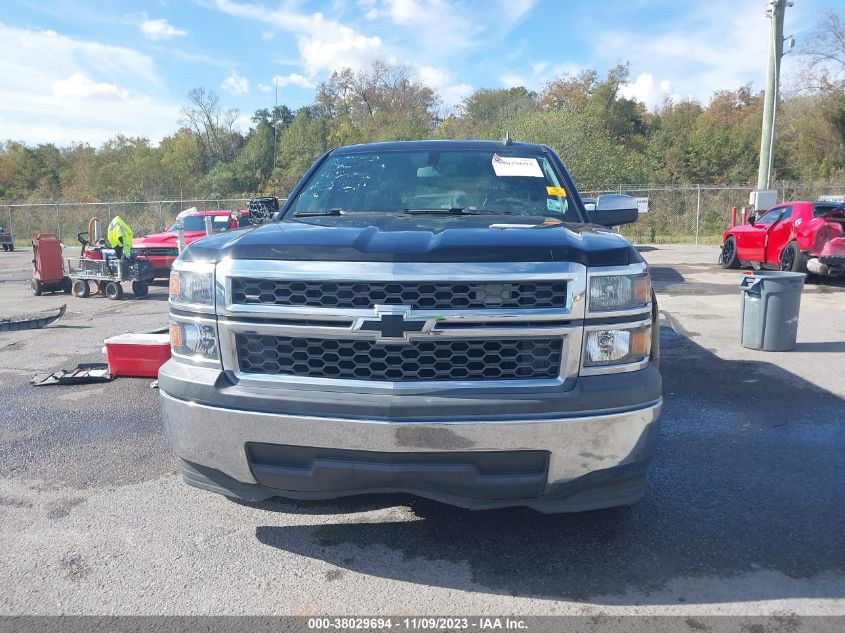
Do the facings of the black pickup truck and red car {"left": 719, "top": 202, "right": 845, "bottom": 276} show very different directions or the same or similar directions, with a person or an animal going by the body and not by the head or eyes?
very different directions

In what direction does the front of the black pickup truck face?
toward the camera

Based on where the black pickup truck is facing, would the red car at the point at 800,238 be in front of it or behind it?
behind

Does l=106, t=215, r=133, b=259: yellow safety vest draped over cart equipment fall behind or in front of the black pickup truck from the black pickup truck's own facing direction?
behind

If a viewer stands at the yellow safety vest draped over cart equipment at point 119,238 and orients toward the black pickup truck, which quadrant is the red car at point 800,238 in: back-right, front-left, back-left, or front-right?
front-left

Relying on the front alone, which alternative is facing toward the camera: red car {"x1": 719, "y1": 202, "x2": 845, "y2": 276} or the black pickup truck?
the black pickup truck

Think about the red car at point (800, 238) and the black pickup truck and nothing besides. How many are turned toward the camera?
1

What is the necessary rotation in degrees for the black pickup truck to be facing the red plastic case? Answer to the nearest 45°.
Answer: approximately 135° to its right

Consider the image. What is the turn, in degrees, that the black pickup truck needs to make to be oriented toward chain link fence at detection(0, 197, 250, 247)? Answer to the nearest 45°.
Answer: approximately 135° to its right

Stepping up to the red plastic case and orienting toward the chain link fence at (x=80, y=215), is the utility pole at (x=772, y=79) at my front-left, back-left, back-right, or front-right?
front-right

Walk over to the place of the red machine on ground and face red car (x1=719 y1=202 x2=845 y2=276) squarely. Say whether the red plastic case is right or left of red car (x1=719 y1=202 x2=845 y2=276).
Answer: right

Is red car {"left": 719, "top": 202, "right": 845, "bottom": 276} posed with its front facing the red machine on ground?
no

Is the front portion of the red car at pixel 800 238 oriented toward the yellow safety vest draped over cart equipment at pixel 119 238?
no

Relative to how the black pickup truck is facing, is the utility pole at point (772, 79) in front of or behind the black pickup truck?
behind
